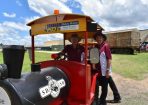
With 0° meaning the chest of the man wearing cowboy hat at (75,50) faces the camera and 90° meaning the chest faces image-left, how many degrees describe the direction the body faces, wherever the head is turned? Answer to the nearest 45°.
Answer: approximately 0°

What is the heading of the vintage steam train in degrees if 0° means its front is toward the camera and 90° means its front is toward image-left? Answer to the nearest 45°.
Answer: approximately 45°
